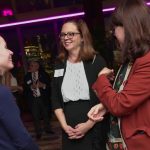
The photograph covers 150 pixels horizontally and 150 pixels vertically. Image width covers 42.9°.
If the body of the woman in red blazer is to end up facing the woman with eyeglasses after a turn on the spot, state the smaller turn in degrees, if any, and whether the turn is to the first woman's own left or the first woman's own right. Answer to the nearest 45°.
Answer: approximately 45° to the first woman's own right

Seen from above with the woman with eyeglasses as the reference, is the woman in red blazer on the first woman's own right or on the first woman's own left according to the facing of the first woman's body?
on the first woman's own left

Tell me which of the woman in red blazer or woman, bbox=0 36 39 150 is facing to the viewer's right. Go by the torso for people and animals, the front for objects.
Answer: the woman

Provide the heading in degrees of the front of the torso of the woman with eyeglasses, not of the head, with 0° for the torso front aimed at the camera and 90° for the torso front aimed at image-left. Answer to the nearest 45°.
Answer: approximately 45°

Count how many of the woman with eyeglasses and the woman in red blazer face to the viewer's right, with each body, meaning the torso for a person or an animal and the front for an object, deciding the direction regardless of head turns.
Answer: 0

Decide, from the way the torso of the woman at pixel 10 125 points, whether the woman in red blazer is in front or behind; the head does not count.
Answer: in front

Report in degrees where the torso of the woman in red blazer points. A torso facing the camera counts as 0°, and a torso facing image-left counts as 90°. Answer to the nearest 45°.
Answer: approximately 90°

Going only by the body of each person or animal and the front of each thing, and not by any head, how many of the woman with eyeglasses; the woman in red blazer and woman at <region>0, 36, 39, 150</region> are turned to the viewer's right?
1

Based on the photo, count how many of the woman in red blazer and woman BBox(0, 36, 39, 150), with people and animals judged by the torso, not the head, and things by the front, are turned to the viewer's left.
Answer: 1

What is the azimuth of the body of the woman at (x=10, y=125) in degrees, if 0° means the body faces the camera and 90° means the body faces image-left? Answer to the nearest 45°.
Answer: approximately 270°

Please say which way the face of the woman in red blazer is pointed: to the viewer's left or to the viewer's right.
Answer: to the viewer's left
